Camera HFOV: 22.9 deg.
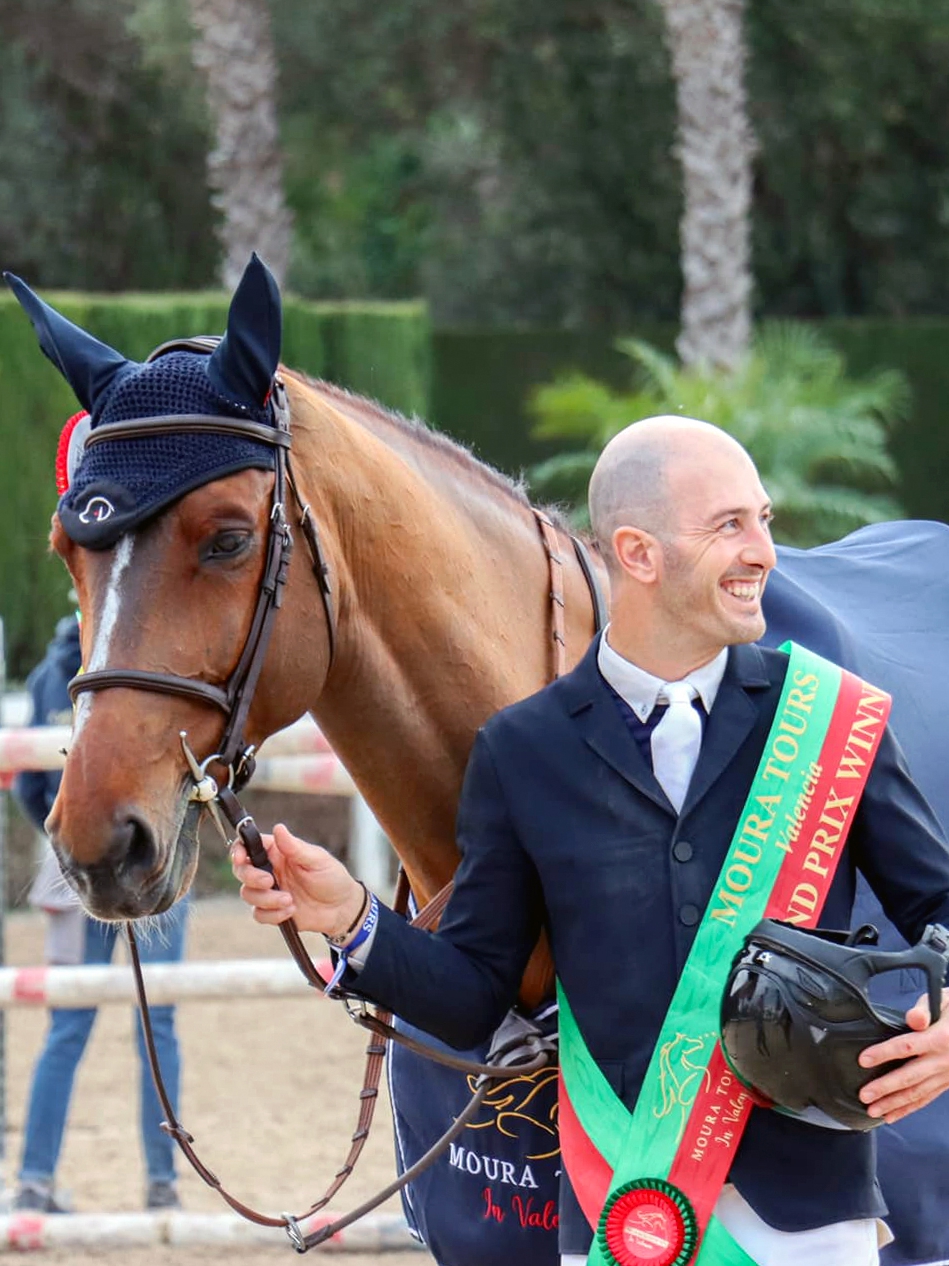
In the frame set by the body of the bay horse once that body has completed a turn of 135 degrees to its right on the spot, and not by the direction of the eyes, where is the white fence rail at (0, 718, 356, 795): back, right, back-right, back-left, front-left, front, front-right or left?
front

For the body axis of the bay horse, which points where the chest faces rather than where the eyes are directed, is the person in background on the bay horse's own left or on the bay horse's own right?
on the bay horse's own right

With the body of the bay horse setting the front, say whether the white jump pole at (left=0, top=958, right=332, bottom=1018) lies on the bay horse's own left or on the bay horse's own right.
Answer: on the bay horse's own right

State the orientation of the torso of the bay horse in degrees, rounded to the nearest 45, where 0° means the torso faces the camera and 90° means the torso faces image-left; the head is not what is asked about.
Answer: approximately 45°
